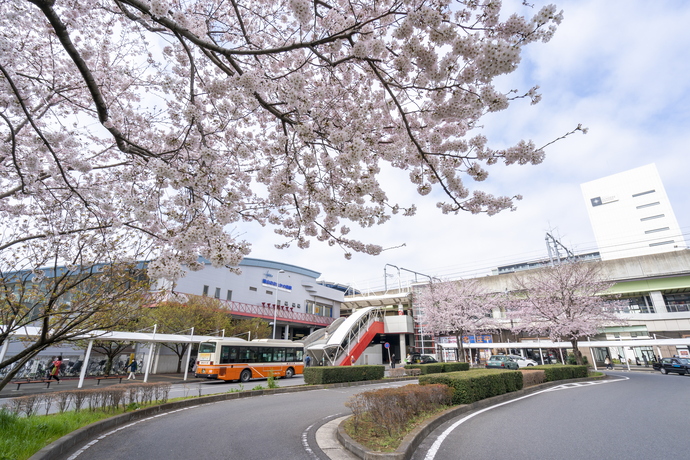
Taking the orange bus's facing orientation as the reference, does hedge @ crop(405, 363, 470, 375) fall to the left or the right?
on its right

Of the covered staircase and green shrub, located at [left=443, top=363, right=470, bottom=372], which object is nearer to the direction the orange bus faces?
the covered staircase

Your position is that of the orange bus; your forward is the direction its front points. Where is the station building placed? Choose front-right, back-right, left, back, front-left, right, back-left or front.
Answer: front-right

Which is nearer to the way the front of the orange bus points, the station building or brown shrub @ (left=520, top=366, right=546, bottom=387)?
the station building
